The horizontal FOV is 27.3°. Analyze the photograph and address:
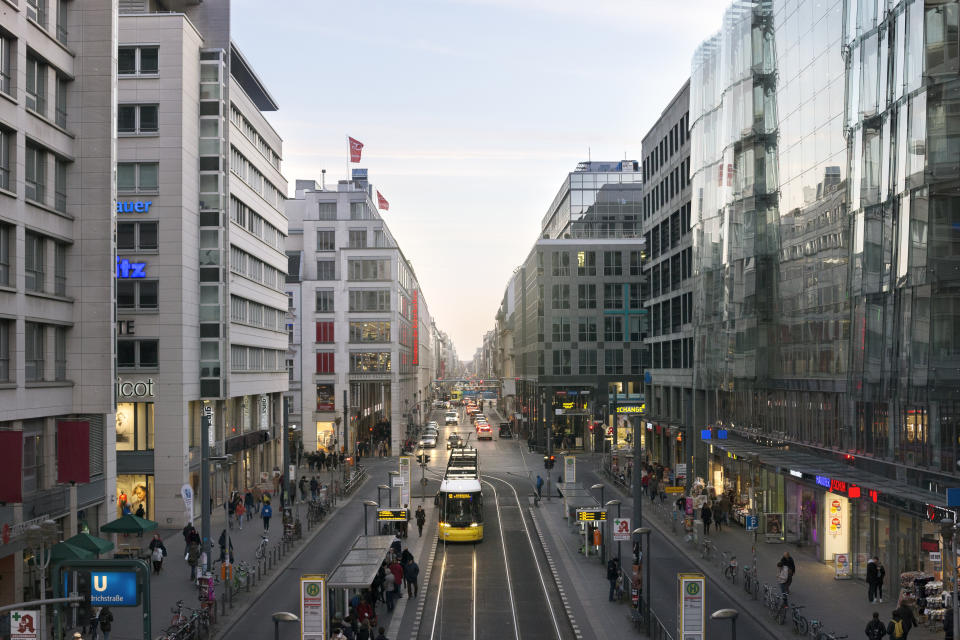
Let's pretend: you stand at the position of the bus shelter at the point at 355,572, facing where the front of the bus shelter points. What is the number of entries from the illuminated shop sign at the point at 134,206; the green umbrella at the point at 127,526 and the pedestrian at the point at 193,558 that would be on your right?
0

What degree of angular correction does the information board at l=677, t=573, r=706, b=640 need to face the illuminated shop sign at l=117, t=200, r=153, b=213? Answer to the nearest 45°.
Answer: approximately 135° to its right

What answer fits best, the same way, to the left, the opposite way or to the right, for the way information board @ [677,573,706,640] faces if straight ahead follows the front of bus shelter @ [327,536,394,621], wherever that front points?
to the right

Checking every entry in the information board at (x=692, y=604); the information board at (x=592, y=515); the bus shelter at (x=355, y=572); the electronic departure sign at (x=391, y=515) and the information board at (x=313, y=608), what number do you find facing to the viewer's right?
1

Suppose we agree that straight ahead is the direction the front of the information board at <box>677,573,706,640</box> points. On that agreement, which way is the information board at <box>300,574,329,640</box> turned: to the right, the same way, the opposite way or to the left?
the same way

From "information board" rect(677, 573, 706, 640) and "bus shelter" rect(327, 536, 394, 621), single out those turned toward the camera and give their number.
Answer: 1

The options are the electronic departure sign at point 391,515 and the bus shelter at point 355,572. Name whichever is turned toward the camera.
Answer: the electronic departure sign

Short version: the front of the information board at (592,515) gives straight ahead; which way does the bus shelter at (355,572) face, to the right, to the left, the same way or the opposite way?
to the left

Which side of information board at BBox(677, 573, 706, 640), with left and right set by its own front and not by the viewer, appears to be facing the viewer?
front

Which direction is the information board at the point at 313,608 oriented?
toward the camera

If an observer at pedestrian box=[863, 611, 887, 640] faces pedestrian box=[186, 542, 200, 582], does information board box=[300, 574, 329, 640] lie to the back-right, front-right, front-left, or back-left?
front-left

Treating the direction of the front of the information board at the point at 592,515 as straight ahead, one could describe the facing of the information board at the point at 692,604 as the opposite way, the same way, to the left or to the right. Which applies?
the same way

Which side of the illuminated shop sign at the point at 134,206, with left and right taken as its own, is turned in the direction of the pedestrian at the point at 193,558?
front

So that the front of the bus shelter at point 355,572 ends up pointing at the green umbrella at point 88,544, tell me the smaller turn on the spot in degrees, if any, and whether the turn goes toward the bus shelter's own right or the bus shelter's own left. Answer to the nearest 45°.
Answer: approximately 180°

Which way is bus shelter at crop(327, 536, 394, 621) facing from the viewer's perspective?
to the viewer's right

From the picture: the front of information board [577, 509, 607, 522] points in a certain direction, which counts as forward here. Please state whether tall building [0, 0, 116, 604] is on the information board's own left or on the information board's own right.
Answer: on the information board's own right
